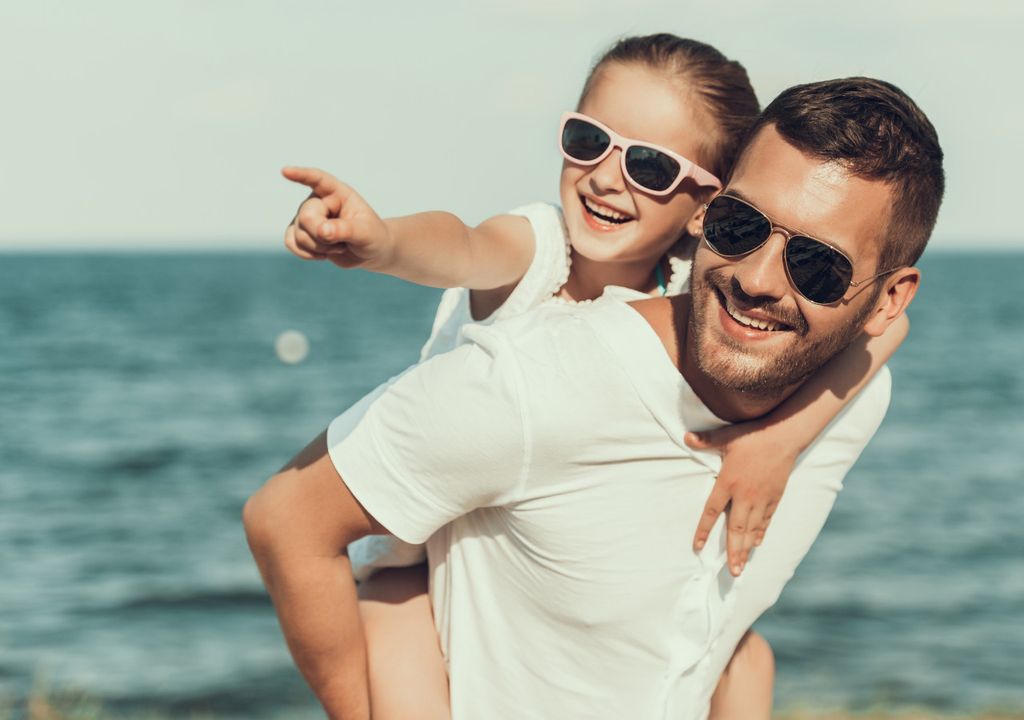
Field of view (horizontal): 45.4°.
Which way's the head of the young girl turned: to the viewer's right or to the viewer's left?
to the viewer's left

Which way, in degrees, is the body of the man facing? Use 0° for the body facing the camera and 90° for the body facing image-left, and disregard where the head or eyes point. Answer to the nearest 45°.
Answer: approximately 315°

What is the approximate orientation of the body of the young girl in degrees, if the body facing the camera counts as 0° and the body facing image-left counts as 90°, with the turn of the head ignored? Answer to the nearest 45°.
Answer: approximately 0°
